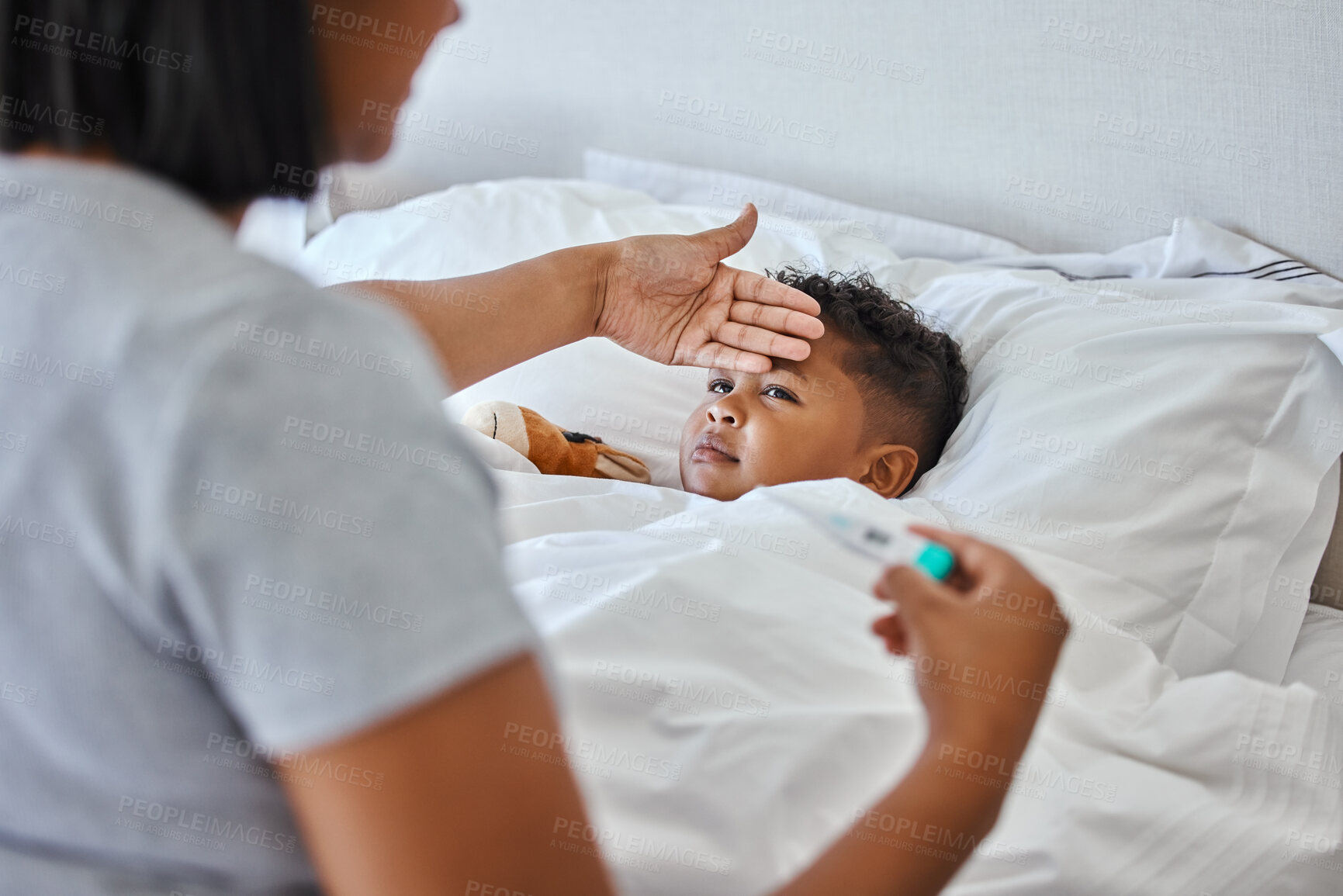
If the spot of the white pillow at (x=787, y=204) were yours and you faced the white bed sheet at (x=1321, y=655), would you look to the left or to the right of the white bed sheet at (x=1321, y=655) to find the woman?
right

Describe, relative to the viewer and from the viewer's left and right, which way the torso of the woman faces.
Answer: facing away from the viewer and to the right of the viewer

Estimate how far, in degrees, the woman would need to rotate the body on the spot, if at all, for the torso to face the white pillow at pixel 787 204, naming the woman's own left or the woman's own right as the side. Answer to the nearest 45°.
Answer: approximately 45° to the woman's own left

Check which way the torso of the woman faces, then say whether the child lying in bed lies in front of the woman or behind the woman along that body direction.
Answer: in front

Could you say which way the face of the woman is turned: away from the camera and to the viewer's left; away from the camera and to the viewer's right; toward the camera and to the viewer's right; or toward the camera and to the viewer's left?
away from the camera and to the viewer's right

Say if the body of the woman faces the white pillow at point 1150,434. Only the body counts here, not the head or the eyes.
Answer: yes

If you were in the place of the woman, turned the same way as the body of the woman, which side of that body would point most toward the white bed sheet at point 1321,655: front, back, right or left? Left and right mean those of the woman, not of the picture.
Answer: front
